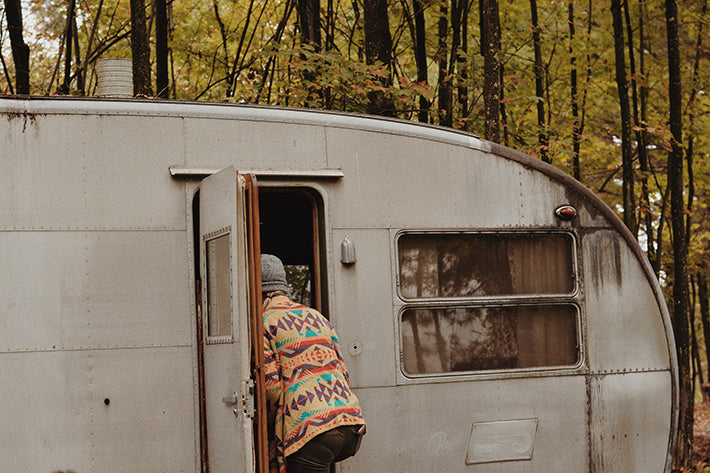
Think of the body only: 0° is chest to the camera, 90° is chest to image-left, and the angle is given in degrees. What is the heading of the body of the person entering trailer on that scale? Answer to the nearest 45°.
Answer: approximately 135°

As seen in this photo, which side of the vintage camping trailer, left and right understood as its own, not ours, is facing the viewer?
right
